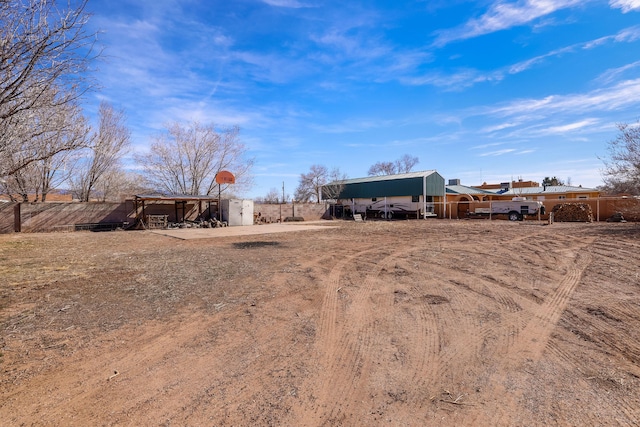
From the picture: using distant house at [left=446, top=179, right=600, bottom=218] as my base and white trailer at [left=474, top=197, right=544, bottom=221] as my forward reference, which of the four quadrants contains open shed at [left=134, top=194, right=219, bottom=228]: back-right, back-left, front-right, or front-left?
front-right

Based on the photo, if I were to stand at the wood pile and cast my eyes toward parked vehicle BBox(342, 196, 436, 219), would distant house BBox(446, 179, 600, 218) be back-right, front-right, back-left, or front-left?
front-right

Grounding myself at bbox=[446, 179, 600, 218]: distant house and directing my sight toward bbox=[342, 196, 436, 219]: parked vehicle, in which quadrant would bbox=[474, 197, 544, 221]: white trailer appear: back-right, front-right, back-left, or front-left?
front-left
